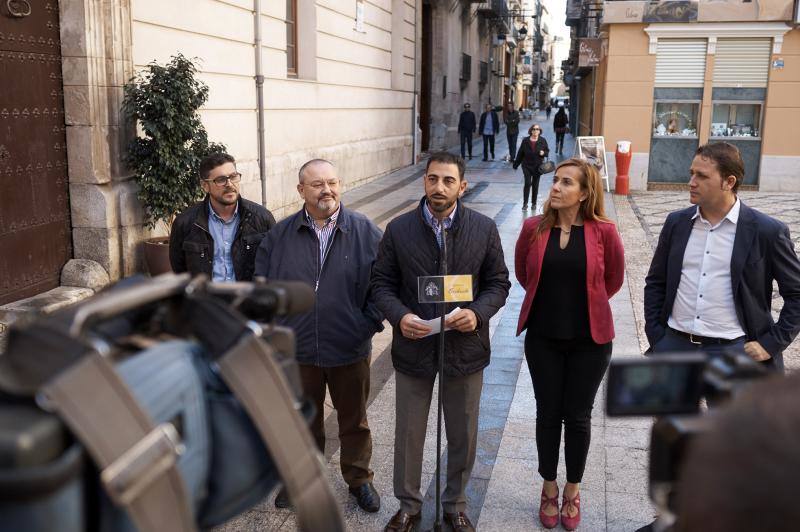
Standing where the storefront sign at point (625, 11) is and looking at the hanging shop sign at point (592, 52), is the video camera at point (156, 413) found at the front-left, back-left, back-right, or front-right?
back-left

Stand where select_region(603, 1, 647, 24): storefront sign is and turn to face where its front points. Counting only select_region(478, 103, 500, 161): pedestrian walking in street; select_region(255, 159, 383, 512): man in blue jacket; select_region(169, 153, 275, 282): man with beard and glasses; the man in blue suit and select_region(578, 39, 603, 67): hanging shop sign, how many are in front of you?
3

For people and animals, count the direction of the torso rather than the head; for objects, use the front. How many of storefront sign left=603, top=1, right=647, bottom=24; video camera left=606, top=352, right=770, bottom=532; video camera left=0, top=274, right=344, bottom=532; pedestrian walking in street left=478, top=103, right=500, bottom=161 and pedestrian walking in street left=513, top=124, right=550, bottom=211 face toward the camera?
3

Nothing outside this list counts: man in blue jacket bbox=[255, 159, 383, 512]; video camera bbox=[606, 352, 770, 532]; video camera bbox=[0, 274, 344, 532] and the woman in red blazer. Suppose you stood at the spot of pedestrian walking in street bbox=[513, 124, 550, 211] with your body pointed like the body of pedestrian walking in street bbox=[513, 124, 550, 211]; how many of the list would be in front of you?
4

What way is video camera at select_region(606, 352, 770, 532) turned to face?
away from the camera

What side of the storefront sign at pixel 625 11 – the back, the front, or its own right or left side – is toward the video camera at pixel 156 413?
front

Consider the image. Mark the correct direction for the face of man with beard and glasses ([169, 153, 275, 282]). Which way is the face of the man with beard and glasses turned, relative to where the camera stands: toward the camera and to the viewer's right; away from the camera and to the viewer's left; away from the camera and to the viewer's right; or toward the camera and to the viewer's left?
toward the camera and to the viewer's right

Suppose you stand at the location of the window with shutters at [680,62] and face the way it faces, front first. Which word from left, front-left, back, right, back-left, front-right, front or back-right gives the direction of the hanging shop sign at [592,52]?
back-right

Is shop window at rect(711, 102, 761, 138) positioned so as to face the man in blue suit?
yes

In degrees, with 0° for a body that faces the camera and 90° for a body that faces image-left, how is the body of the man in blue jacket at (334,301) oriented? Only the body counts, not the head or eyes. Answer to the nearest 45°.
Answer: approximately 0°
